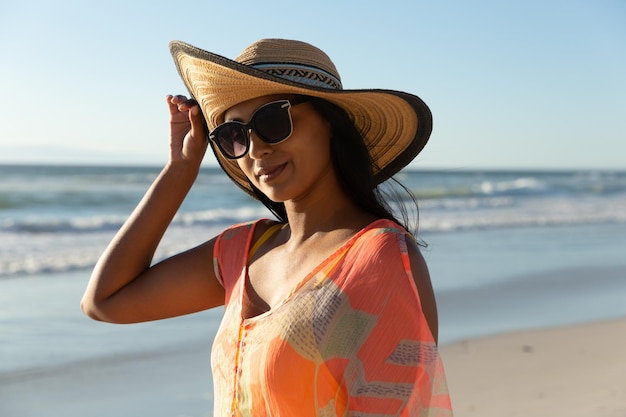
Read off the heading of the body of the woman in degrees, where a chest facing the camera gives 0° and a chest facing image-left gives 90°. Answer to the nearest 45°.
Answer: approximately 45°
